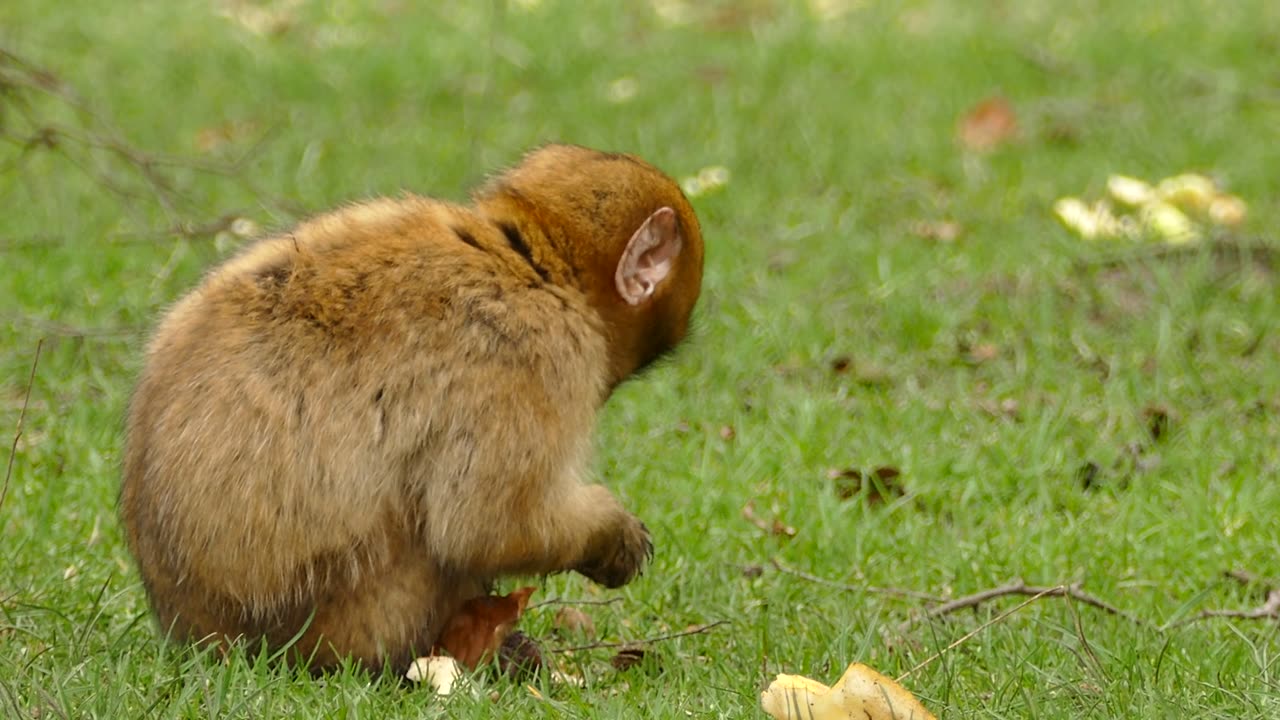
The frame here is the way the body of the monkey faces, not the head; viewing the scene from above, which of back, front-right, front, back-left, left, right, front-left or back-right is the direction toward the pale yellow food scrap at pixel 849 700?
front-right

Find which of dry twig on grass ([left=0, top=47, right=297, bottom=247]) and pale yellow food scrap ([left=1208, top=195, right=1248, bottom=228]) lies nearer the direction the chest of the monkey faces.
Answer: the pale yellow food scrap

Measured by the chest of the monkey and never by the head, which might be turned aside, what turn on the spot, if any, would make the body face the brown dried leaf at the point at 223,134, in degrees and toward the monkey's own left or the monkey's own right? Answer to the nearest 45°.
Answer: approximately 90° to the monkey's own left

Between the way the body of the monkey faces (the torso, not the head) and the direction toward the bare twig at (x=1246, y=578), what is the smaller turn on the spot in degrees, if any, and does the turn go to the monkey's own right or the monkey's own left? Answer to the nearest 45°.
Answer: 0° — it already faces it

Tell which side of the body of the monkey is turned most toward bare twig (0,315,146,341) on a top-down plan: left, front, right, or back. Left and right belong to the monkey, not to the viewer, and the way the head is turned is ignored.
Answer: left

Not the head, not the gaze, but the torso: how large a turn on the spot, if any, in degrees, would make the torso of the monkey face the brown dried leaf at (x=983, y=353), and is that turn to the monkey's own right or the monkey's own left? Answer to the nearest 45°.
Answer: approximately 45° to the monkey's own left

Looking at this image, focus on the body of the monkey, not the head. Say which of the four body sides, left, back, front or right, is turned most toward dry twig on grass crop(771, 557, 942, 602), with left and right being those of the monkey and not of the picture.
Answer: front

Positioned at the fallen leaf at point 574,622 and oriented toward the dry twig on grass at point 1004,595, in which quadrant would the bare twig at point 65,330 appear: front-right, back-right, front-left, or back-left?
back-left

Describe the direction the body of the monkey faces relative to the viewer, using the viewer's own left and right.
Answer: facing to the right of the viewer
